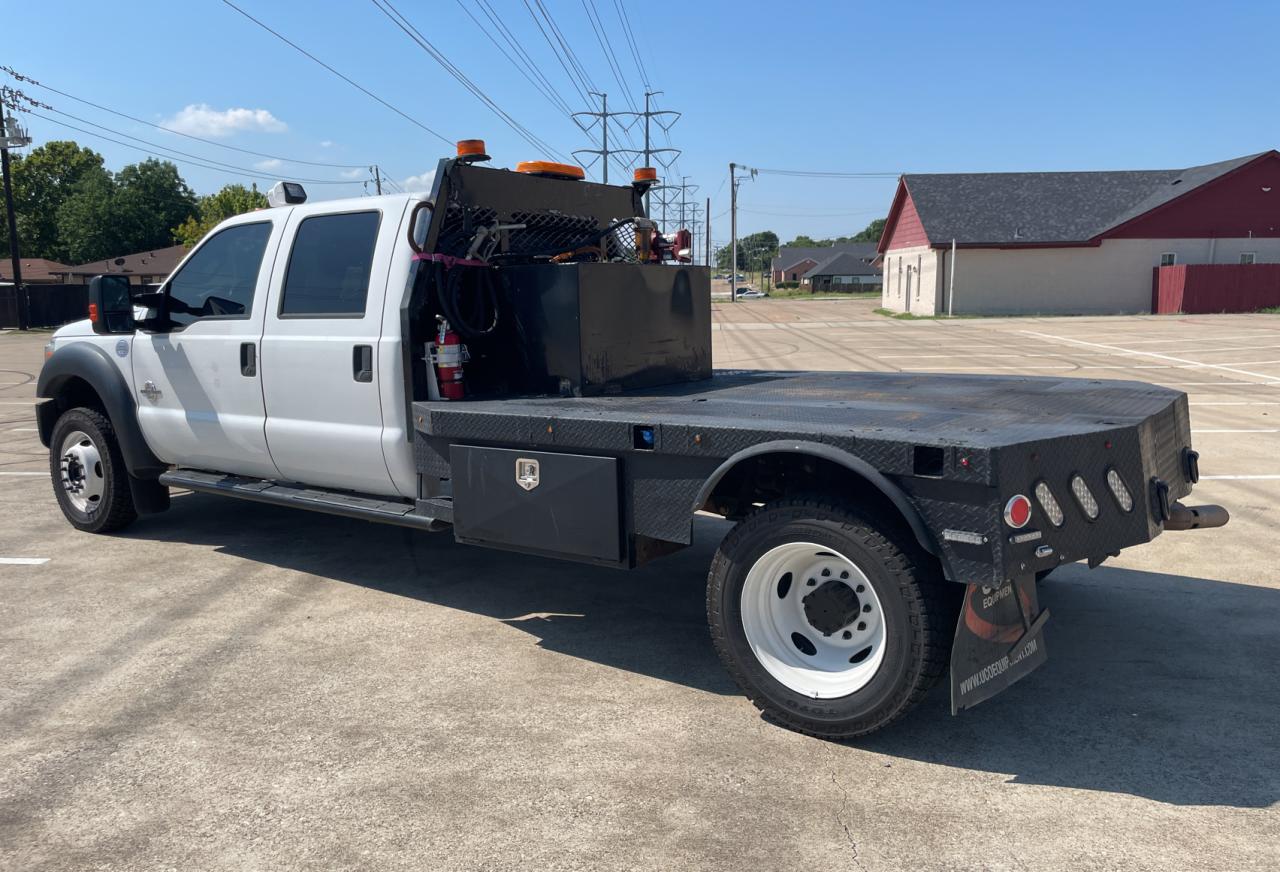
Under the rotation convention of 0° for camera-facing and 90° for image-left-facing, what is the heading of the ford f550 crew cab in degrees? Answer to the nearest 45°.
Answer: approximately 135°

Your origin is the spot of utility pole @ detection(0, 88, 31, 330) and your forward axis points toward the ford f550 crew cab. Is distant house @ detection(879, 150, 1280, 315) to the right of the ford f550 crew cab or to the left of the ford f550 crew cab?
left

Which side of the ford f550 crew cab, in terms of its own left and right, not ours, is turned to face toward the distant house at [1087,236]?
right

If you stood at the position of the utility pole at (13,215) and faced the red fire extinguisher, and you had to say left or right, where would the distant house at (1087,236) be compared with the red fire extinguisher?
left

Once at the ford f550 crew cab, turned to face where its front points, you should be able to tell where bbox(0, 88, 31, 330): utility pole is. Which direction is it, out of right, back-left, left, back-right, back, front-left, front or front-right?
front
